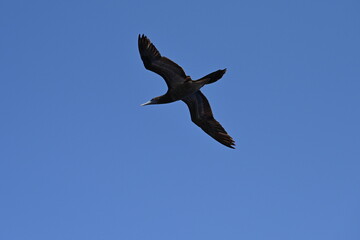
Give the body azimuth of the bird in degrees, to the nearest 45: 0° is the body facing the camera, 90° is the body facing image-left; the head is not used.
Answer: approximately 90°
